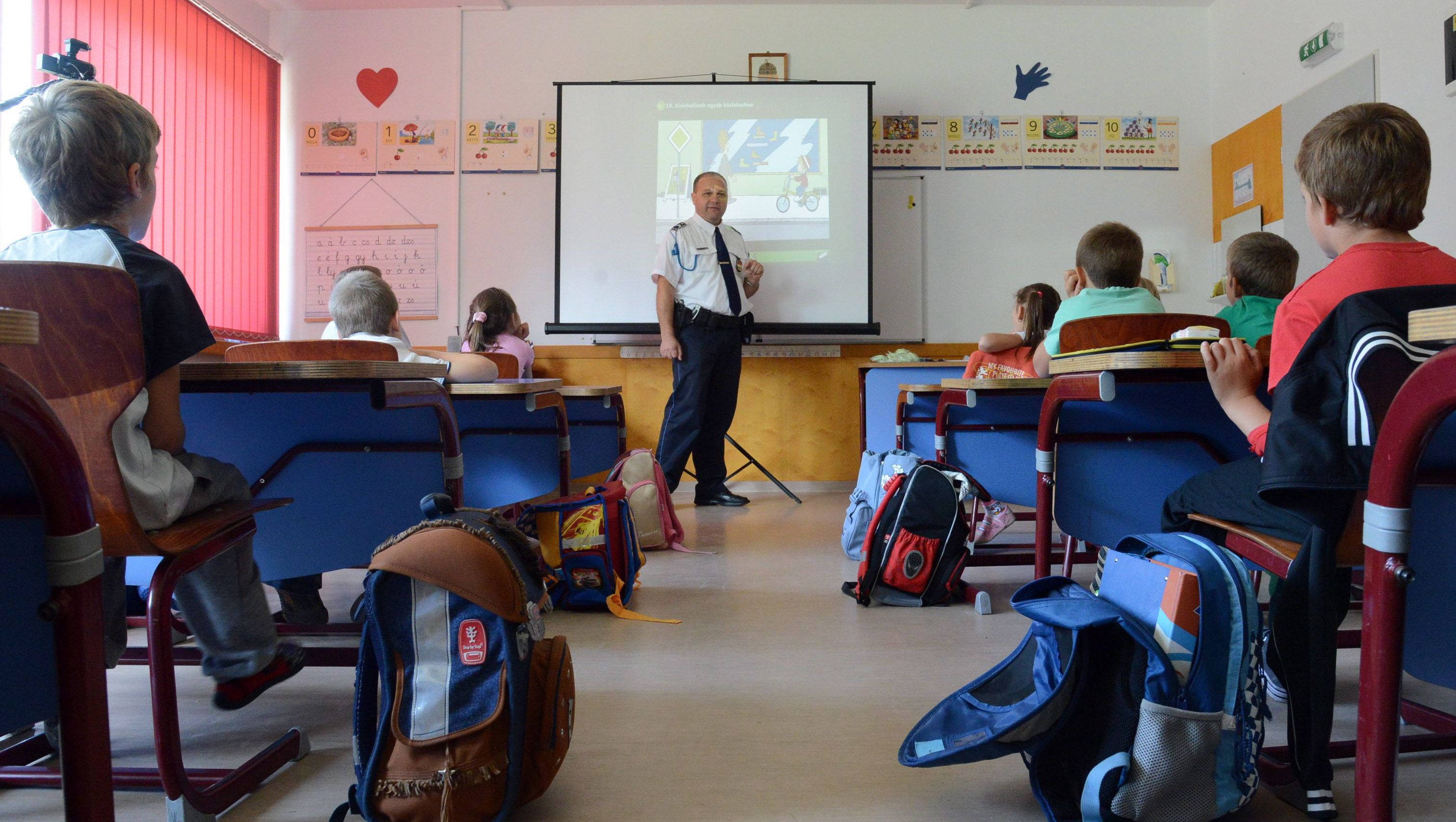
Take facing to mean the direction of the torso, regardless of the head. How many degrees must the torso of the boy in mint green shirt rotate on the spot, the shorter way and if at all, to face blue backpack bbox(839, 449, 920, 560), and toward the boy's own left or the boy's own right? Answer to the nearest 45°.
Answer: approximately 45° to the boy's own left

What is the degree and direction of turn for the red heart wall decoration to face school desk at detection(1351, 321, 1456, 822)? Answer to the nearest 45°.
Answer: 0° — it already faces it

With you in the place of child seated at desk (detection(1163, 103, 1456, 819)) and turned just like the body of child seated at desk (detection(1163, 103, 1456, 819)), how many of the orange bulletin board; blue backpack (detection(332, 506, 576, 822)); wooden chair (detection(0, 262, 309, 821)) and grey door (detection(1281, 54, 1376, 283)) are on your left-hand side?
2

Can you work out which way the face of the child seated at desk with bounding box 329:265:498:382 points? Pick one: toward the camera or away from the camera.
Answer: away from the camera

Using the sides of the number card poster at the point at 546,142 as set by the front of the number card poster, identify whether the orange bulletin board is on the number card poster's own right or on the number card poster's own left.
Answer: on the number card poster's own left

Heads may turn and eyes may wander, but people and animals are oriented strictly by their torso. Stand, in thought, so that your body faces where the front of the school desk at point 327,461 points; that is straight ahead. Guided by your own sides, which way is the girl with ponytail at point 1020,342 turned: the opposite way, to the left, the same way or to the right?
the opposite way

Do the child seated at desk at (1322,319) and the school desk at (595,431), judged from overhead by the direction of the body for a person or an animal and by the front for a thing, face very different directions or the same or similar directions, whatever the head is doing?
very different directions

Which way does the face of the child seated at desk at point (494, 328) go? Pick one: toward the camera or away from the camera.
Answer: away from the camera

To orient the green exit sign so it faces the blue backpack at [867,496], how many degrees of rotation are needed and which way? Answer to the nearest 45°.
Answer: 0° — it already faces it
